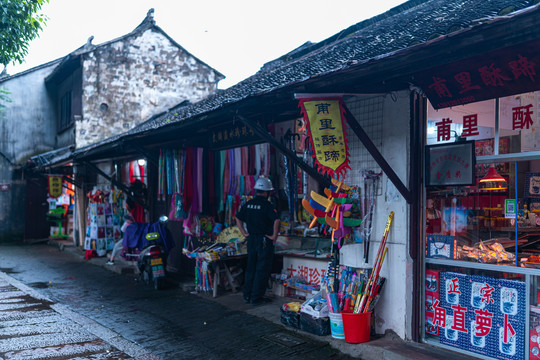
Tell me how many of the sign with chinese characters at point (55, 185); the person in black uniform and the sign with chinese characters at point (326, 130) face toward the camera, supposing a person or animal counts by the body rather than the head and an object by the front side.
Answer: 2

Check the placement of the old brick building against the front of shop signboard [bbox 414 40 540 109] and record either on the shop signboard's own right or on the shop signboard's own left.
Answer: on the shop signboard's own right

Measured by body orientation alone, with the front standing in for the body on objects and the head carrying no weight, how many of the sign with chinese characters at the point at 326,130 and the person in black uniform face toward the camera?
1

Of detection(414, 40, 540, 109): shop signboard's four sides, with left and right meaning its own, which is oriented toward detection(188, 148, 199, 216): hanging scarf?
right
